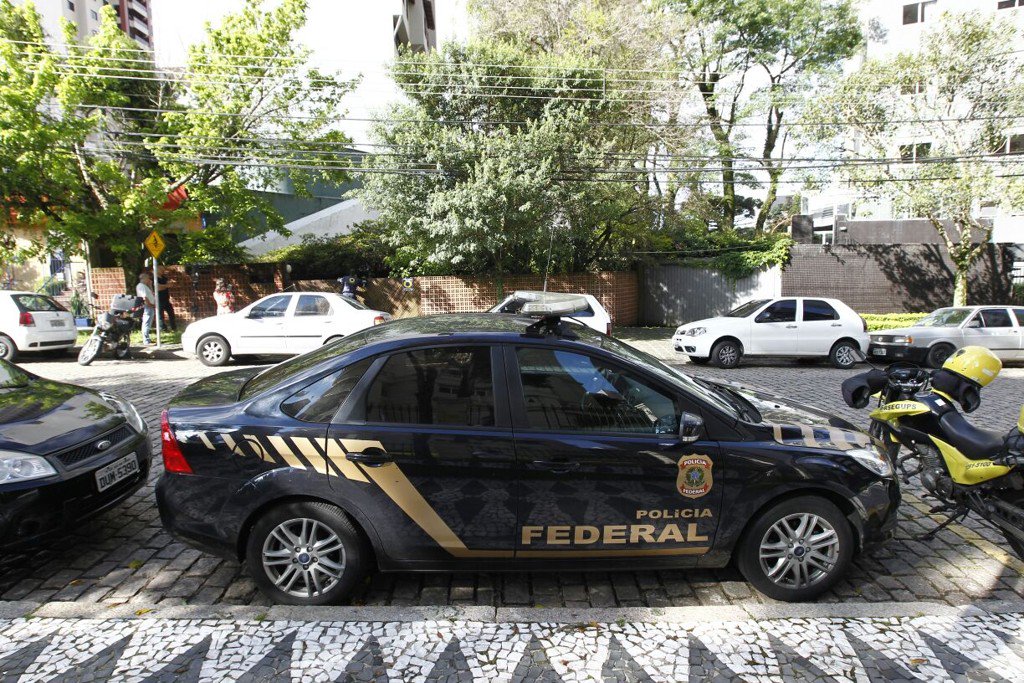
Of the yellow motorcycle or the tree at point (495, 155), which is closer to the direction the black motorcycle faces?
the yellow motorcycle

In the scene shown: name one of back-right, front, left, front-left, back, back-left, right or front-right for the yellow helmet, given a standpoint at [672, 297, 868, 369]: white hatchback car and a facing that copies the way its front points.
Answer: left

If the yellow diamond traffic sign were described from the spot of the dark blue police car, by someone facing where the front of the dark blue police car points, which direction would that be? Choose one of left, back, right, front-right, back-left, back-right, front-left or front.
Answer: back-left

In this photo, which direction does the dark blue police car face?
to the viewer's right

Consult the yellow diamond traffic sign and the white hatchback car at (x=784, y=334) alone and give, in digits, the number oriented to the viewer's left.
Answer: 1

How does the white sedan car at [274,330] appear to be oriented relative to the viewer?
to the viewer's left

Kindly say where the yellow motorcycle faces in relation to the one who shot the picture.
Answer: facing away from the viewer and to the left of the viewer

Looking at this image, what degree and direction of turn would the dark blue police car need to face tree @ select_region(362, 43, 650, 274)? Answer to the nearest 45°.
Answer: approximately 90° to its left

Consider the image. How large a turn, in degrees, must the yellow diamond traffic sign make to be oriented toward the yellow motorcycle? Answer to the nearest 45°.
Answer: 0° — it already faces it

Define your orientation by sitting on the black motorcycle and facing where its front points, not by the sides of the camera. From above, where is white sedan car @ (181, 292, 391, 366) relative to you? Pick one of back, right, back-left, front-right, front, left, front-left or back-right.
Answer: left

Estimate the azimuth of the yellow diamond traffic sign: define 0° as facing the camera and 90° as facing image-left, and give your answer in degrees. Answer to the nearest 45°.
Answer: approximately 0°

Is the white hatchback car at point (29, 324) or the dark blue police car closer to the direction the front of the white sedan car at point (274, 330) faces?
the white hatchback car

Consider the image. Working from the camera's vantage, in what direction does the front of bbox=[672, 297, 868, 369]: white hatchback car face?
facing to the left of the viewer

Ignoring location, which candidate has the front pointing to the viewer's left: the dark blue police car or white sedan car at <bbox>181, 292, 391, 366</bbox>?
the white sedan car
